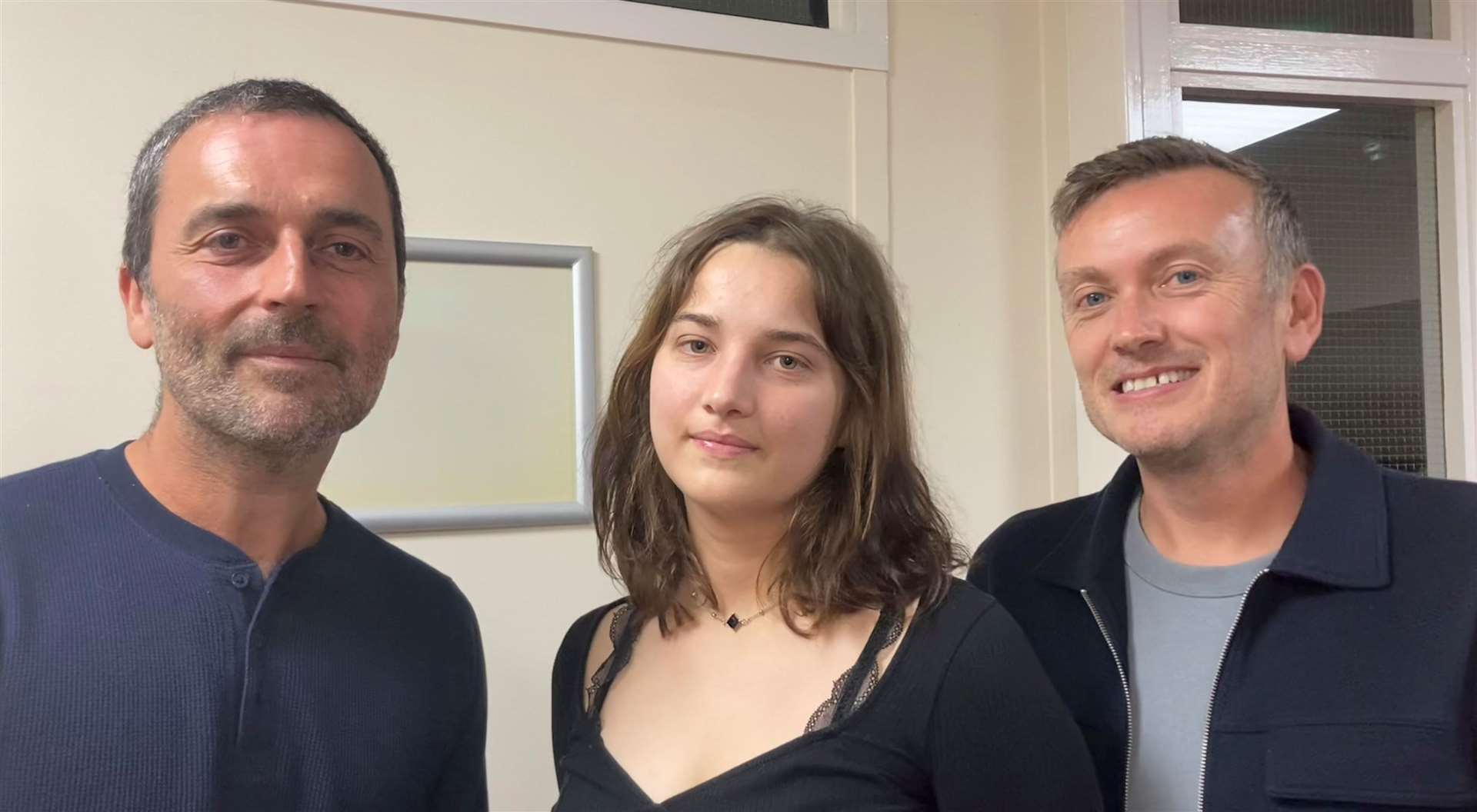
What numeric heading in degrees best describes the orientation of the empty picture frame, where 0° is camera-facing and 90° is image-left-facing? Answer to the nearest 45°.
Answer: approximately 0°

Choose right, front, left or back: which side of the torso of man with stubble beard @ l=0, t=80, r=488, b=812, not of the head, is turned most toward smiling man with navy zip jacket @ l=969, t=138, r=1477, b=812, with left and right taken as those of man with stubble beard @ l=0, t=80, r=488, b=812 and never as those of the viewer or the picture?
left

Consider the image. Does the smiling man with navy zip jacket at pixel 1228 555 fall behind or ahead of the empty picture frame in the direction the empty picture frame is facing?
ahead

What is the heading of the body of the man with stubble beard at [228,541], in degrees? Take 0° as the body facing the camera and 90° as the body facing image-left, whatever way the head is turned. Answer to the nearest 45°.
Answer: approximately 0°

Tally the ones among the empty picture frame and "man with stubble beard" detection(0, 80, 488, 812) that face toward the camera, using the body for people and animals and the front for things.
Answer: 2

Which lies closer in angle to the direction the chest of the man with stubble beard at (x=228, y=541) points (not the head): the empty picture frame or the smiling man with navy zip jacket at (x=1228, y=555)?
the smiling man with navy zip jacket

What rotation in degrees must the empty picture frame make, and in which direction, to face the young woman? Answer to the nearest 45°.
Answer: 0° — it already faces them

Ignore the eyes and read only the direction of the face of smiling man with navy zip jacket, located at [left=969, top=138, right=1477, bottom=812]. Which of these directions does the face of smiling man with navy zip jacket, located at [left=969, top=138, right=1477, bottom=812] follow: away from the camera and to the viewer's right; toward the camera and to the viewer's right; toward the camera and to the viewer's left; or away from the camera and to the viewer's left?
toward the camera and to the viewer's left

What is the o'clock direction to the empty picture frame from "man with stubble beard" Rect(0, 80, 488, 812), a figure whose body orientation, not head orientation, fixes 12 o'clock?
The empty picture frame is roughly at 7 o'clock from the man with stubble beard.

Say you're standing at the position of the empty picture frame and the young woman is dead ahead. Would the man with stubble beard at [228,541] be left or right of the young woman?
right
